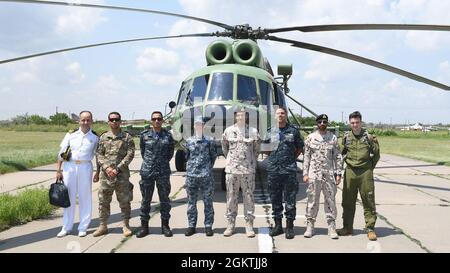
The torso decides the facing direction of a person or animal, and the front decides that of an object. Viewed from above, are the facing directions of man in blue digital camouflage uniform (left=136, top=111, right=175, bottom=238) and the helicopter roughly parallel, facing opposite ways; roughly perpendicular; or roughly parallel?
roughly parallel

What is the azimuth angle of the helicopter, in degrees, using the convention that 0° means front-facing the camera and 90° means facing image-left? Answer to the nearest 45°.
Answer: approximately 0°

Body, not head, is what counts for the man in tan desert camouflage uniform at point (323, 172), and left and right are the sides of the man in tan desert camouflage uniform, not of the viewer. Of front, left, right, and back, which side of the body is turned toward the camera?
front

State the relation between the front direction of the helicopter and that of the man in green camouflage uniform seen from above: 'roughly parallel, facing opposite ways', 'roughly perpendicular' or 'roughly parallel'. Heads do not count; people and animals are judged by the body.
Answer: roughly parallel

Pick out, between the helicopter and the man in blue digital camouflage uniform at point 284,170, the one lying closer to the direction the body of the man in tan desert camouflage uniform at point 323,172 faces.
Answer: the man in blue digital camouflage uniform

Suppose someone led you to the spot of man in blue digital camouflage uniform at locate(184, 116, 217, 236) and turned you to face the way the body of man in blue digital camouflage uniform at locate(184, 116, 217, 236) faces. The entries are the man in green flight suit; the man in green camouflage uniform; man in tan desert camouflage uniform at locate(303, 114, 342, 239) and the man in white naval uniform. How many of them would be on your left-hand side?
2

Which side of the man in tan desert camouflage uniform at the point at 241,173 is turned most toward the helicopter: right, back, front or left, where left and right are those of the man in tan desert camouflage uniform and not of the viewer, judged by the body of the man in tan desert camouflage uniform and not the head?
back

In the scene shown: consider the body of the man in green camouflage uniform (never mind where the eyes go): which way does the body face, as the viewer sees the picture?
toward the camera

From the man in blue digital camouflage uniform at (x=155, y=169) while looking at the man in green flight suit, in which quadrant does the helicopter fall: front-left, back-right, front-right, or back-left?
front-left

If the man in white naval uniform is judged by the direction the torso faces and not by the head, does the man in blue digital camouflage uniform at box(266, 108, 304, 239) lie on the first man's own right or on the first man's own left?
on the first man's own left

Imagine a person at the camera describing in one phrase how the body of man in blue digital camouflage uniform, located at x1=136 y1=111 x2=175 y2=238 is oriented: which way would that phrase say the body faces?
toward the camera

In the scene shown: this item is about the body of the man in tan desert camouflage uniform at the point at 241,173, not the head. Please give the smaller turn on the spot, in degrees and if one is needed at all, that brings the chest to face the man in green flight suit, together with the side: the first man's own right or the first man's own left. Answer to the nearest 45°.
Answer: approximately 90° to the first man's own left

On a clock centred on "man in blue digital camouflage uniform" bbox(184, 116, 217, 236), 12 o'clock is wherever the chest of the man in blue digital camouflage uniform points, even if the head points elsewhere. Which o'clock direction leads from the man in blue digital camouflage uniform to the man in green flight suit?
The man in green flight suit is roughly at 9 o'clock from the man in blue digital camouflage uniform.

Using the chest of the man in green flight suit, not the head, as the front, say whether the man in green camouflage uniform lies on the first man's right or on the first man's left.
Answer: on the first man's right

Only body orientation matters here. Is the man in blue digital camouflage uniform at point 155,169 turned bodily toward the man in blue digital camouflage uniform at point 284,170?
no

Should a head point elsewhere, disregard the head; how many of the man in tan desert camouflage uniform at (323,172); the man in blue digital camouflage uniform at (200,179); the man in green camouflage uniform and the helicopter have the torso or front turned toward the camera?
4

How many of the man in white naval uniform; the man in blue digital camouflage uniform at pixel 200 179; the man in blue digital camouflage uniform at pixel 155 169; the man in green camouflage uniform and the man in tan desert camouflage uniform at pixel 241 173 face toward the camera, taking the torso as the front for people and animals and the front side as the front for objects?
5

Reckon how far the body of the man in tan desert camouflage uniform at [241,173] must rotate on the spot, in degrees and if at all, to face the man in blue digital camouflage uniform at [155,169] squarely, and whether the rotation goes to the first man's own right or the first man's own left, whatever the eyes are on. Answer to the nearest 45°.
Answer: approximately 90° to the first man's own right
